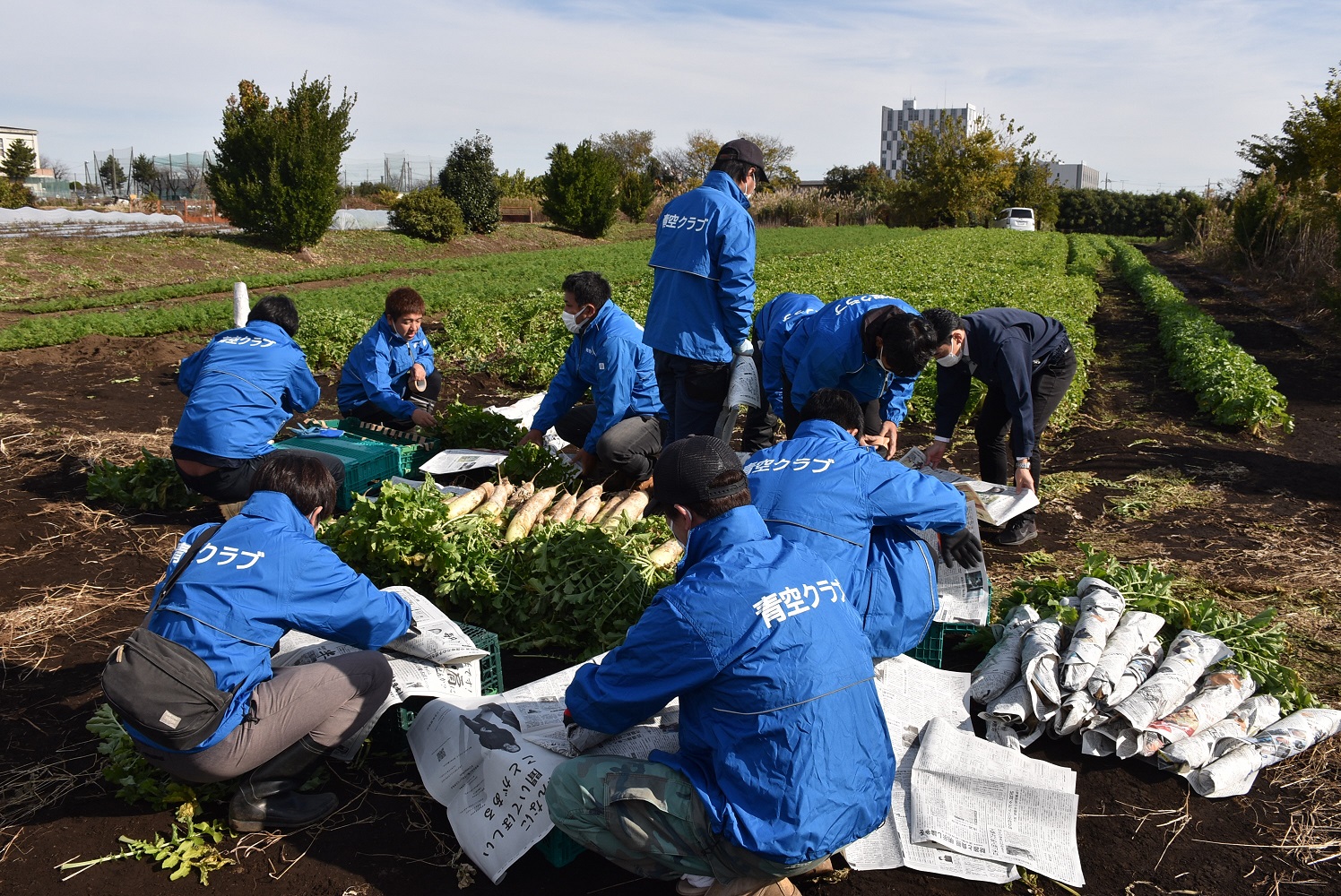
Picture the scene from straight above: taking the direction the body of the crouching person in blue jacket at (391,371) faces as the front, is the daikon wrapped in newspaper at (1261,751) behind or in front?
in front

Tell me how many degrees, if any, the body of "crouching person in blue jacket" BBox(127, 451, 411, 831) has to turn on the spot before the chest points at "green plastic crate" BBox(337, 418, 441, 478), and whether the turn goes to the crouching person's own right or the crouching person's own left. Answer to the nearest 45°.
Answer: approximately 45° to the crouching person's own left

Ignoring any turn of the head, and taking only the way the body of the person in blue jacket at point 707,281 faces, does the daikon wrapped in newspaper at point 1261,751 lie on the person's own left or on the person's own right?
on the person's own right

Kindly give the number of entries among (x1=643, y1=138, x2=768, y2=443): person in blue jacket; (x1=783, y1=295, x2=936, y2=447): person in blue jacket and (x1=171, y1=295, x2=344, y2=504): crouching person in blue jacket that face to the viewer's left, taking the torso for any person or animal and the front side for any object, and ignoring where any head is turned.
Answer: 0

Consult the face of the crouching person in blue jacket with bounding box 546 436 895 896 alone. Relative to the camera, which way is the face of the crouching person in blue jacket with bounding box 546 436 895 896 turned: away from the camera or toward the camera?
away from the camera

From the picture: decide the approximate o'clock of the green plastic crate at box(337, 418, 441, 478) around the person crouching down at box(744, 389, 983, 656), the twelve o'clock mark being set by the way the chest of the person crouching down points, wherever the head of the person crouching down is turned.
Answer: The green plastic crate is roughly at 9 o'clock from the person crouching down.

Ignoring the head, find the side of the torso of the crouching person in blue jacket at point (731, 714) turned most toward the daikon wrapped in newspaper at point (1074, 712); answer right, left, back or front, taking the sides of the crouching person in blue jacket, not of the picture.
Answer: right

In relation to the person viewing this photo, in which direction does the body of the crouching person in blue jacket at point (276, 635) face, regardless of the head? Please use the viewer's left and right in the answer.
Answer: facing away from the viewer and to the right of the viewer

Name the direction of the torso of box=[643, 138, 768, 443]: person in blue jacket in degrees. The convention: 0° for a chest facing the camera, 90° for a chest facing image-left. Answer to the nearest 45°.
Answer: approximately 225°

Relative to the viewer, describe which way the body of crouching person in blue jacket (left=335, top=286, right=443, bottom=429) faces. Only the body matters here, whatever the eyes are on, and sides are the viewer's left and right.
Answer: facing the viewer and to the right of the viewer

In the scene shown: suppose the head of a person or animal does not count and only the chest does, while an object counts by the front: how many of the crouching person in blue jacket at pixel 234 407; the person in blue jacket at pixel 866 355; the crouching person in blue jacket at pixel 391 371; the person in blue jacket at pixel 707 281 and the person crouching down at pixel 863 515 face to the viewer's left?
0

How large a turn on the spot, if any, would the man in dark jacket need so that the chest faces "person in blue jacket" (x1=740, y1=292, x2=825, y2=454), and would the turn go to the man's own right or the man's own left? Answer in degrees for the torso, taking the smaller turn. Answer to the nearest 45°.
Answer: approximately 45° to the man's own right

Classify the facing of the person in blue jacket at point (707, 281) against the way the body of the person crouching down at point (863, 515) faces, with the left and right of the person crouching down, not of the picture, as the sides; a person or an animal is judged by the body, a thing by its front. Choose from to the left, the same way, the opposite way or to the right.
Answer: the same way

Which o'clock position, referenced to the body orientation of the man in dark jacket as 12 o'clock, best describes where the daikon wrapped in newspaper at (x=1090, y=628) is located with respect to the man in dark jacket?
The daikon wrapped in newspaper is roughly at 10 o'clock from the man in dark jacket.

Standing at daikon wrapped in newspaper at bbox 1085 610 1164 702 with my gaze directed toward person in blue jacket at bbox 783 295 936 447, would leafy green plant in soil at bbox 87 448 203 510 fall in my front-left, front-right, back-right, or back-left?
front-left

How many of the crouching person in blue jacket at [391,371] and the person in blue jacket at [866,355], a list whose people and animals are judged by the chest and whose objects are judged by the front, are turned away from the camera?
0

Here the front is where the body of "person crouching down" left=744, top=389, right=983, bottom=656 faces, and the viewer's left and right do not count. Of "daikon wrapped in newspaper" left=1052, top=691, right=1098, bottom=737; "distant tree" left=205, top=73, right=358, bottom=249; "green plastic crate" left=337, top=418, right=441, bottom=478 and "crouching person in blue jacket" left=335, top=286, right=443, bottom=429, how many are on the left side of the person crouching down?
3

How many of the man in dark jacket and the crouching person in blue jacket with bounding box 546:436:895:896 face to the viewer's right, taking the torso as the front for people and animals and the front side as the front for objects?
0

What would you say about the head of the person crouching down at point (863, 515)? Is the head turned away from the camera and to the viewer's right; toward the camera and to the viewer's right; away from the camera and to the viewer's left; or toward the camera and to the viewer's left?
away from the camera and to the viewer's right

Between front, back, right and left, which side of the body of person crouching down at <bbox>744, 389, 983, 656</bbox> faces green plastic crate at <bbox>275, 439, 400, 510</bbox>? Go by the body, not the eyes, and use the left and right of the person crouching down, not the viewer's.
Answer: left

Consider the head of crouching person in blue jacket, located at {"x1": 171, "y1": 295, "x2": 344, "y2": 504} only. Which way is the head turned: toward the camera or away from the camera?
away from the camera

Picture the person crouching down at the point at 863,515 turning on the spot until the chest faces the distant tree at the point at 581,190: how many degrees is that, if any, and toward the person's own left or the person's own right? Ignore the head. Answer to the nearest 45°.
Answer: approximately 45° to the person's own left
